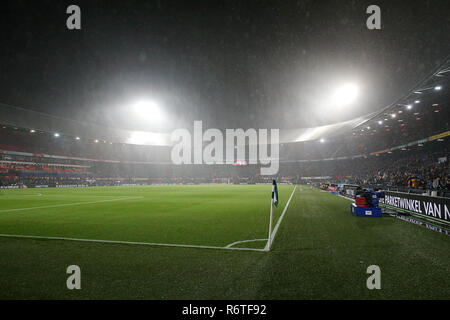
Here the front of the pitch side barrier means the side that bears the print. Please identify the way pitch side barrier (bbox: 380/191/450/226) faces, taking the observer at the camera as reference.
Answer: facing the viewer and to the left of the viewer
